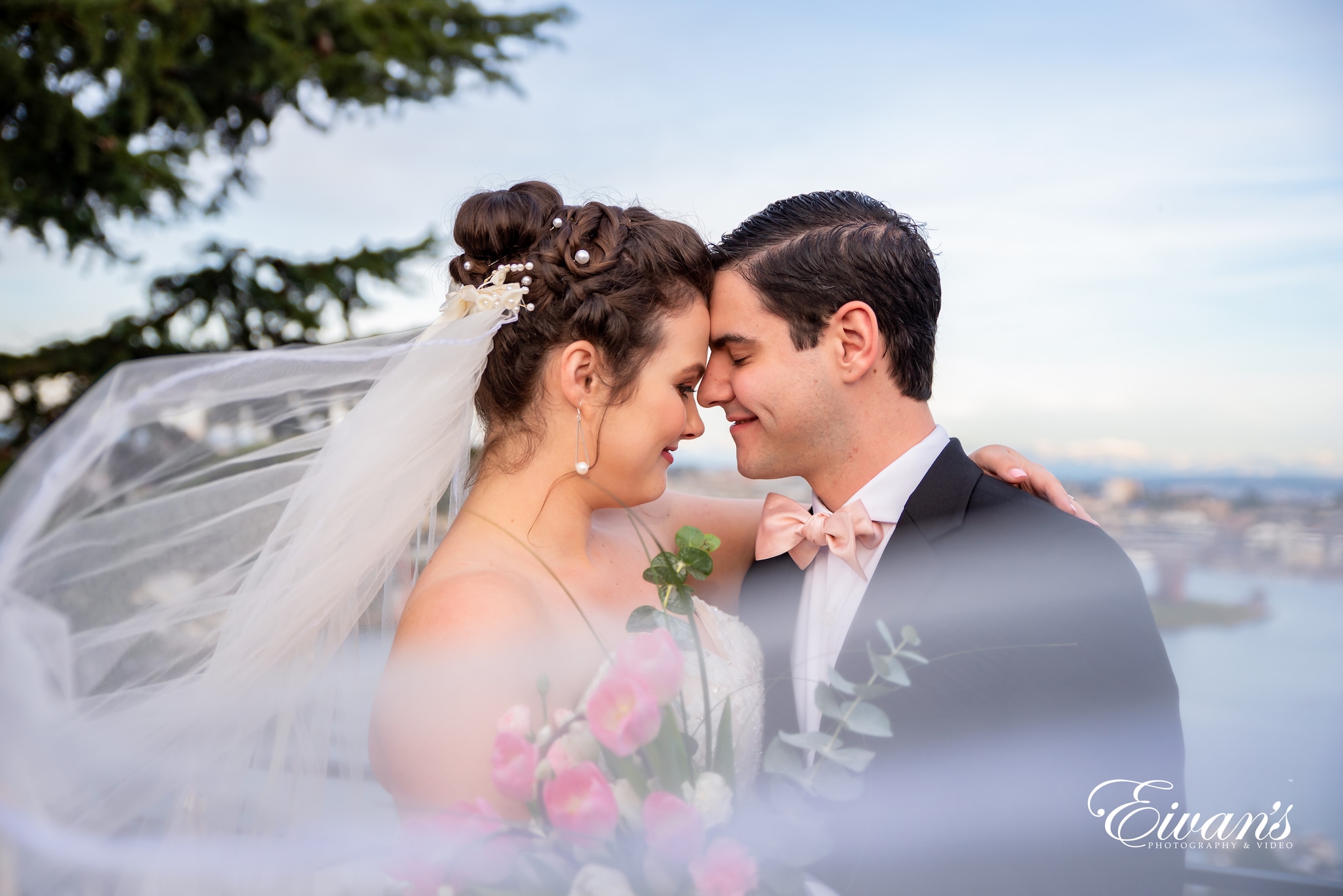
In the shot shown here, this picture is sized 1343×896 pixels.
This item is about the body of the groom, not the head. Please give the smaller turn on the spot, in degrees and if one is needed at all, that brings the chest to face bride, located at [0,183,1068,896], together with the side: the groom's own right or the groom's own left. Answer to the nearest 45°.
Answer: approximately 45° to the groom's own right

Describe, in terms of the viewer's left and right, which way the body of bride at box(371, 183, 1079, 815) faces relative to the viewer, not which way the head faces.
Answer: facing the viewer and to the right of the viewer

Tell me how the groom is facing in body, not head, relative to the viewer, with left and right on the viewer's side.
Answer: facing the viewer and to the left of the viewer

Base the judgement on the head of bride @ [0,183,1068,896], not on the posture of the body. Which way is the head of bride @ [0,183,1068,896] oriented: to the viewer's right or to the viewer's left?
to the viewer's right

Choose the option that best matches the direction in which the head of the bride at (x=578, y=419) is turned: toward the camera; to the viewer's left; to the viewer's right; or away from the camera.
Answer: to the viewer's right

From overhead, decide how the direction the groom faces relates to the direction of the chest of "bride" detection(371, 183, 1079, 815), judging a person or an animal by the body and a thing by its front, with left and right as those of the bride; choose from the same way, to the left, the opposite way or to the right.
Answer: to the right

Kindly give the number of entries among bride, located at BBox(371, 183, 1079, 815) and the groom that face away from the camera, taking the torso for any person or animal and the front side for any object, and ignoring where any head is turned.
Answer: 0
